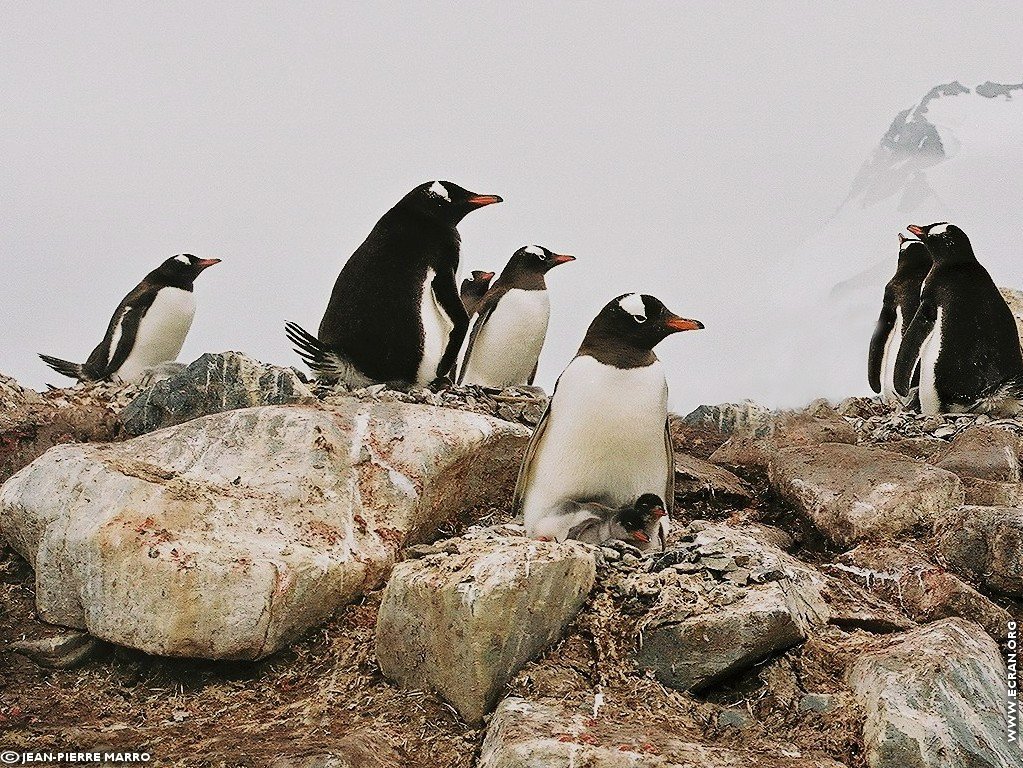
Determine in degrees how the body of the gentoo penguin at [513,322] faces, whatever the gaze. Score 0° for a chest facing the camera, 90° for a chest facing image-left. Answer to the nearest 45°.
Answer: approximately 315°

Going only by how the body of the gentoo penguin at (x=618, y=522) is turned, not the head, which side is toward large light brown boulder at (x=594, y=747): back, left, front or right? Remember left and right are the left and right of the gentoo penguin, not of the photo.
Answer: right

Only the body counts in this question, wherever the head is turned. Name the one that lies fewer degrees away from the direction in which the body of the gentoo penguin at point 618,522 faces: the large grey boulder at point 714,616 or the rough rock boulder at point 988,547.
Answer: the rough rock boulder

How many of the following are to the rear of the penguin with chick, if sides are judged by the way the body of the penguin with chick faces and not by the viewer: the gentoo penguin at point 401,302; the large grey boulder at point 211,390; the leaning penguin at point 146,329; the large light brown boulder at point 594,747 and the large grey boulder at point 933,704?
3

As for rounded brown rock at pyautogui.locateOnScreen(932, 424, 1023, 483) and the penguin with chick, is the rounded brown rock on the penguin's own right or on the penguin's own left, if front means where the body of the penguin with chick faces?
on the penguin's own left

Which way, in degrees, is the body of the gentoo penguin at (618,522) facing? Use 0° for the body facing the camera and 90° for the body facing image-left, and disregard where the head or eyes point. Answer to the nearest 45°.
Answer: approximately 270°

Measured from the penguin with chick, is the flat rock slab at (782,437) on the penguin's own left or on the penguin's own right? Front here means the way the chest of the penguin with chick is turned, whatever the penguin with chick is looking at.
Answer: on the penguin's own left

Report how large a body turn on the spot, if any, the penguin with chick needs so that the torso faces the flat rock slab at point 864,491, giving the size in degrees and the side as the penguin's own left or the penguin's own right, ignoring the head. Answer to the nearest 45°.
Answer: approximately 90° to the penguin's own left

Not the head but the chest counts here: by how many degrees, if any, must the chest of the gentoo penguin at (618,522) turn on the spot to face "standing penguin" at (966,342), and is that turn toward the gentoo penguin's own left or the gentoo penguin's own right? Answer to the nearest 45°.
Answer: approximately 45° to the gentoo penguin's own left

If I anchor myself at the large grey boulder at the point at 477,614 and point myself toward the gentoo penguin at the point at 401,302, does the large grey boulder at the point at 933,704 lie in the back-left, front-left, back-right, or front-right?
back-right
